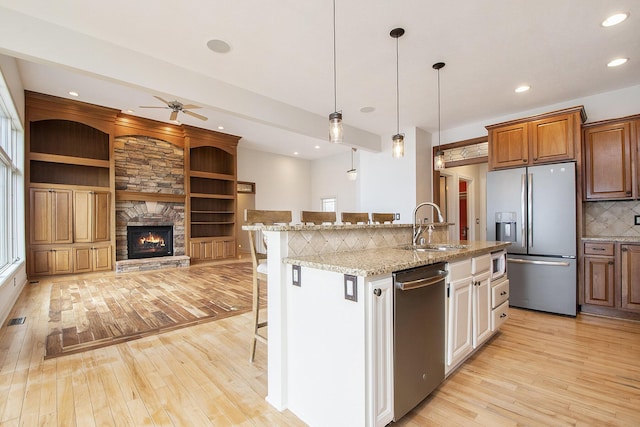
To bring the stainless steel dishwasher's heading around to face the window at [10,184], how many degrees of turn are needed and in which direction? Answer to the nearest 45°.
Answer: approximately 135° to its right

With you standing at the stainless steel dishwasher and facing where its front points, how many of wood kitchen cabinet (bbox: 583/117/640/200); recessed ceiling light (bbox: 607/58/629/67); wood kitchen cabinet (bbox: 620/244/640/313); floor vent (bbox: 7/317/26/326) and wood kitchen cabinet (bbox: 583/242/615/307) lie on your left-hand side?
4

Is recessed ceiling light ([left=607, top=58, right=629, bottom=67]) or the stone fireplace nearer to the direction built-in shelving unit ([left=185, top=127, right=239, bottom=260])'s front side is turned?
the recessed ceiling light

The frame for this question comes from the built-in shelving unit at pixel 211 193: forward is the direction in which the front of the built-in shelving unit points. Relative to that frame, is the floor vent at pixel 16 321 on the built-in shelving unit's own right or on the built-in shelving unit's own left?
on the built-in shelving unit's own right

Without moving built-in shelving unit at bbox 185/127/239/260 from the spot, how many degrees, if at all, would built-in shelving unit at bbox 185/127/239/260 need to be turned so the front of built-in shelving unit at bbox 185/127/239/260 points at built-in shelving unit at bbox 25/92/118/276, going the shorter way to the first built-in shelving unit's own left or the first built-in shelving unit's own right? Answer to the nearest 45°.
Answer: approximately 90° to the first built-in shelving unit's own right

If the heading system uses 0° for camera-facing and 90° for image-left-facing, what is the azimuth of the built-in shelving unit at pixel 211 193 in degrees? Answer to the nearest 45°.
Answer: approximately 315°

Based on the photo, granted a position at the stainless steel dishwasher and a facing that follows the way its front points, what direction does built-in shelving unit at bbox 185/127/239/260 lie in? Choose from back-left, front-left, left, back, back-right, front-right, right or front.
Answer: back

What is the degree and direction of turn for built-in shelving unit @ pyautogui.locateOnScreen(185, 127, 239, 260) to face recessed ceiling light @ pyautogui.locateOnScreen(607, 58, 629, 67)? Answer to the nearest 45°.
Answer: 0° — it already faces it
